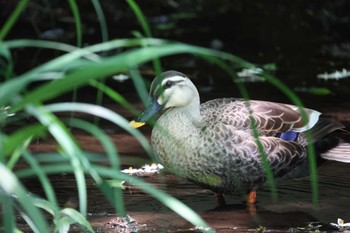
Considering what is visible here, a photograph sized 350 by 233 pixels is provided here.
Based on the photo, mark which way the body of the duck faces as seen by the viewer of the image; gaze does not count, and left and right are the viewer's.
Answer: facing to the left of the viewer
